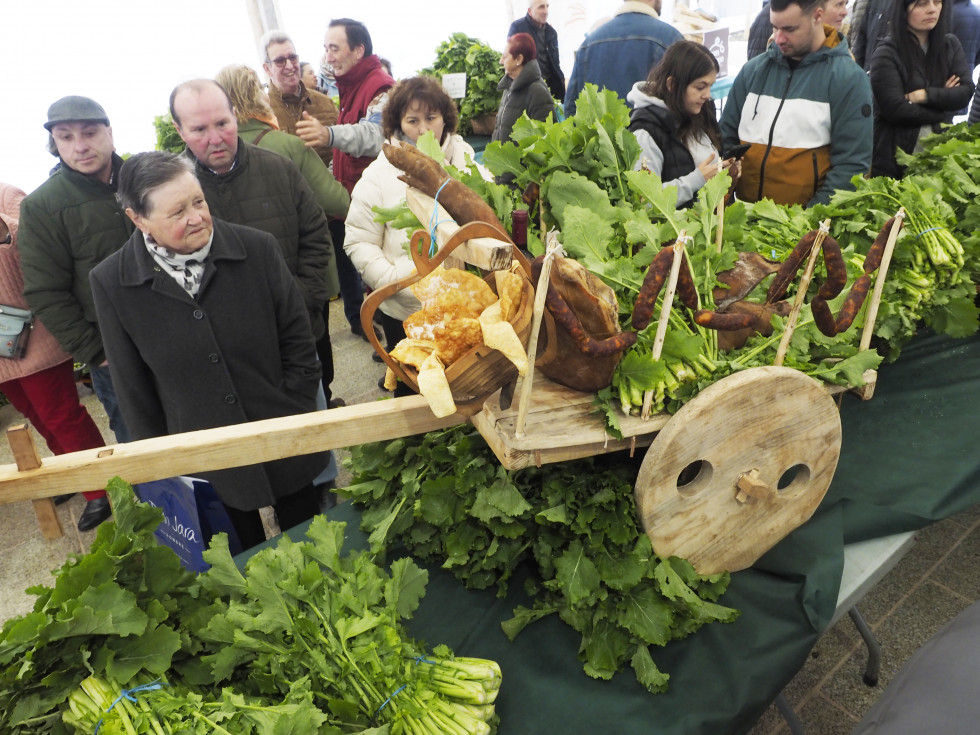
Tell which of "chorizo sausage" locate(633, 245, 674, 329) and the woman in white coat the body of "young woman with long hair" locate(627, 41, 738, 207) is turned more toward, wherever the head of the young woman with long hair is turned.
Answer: the chorizo sausage

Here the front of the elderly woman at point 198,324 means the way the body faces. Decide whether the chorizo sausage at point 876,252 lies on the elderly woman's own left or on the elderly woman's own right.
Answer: on the elderly woman's own left

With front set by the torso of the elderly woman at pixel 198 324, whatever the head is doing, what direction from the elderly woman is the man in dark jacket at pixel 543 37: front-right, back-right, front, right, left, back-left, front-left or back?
back-left

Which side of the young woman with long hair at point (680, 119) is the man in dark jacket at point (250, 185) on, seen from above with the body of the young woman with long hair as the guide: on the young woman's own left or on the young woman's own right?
on the young woman's own right

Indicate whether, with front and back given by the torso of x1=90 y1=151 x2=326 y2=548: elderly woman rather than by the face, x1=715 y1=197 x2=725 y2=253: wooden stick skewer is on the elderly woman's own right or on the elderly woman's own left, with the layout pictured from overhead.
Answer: on the elderly woman's own left
